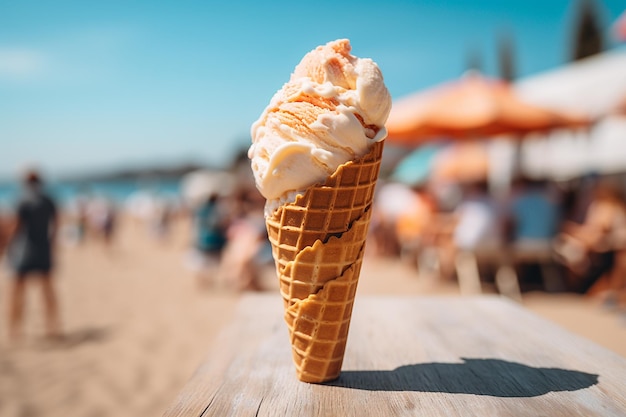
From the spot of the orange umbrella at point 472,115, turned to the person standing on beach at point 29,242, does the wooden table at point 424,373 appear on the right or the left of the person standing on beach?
left

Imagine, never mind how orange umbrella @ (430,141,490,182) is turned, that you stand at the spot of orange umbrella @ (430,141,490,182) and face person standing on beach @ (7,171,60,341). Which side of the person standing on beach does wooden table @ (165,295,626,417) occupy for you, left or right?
left
